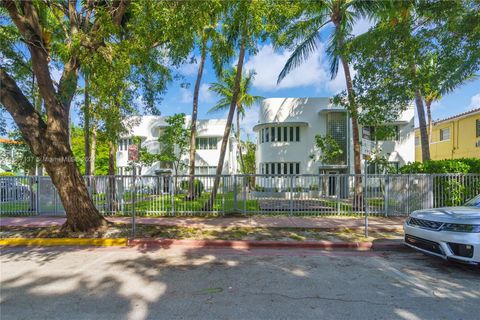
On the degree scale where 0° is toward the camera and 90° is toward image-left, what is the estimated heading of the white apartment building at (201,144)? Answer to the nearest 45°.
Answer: approximately 0°

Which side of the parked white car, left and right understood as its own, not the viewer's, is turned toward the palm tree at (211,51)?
right

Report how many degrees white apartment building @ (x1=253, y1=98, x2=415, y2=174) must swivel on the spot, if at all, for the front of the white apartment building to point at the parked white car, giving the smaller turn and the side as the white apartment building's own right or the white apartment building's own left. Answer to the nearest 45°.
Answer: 0° — it already faces it

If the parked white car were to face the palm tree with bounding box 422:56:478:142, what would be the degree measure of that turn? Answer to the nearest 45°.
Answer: approximately 135° to its right

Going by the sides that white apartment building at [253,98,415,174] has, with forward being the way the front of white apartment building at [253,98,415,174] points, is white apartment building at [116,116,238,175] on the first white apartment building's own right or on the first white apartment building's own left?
on the first white apartment building's own right

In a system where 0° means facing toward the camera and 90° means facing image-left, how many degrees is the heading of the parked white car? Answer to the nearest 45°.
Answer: approximately 45°

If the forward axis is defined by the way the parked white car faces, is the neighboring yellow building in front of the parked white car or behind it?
behind

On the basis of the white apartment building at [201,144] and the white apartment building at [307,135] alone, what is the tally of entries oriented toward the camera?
2

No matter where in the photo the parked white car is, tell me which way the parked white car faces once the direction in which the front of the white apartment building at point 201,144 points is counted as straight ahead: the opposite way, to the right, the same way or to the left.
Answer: to the right
